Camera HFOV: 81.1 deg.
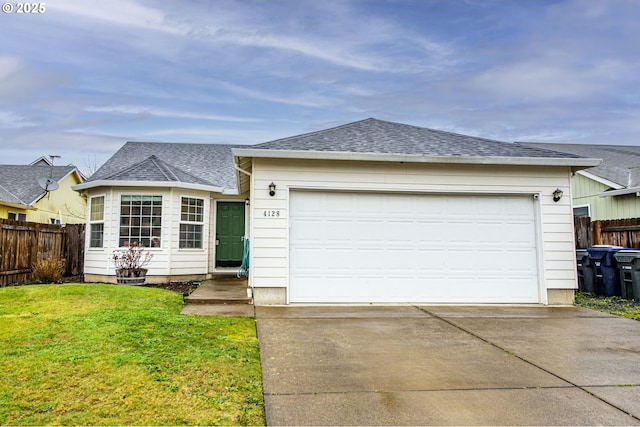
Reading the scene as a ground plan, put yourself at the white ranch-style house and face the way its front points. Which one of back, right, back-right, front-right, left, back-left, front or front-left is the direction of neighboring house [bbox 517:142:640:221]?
back-left

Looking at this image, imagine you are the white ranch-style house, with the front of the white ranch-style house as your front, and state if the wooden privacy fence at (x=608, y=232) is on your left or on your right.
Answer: on your left

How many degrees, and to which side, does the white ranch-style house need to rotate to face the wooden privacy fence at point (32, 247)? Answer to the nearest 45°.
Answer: approximately 90° to its right

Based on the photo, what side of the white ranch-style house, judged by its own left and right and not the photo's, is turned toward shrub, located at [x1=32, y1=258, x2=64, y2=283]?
right

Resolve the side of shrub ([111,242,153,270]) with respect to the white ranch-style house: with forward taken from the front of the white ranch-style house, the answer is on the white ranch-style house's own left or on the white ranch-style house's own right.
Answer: on the white ranch-style house's own right

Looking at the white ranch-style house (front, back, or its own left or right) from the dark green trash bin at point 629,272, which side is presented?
left

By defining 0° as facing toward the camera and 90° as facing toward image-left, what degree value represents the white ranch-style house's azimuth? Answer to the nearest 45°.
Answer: approximately 0°
